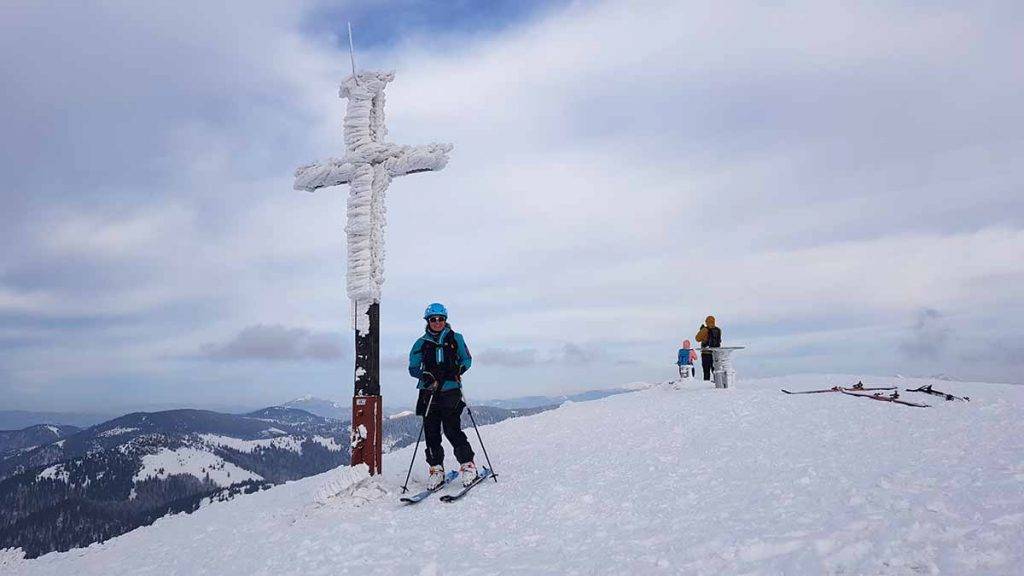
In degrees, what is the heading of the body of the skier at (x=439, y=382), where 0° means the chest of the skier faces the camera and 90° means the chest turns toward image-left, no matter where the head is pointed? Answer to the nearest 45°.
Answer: approximately 0°

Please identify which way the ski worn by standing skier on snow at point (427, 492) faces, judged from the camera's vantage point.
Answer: facing the viewer and to the left of the viewer

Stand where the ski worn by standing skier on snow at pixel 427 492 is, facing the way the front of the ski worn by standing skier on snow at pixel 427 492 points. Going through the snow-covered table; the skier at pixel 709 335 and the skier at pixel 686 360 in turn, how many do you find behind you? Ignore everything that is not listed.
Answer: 3

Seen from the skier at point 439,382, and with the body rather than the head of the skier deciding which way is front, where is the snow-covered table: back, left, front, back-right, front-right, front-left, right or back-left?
back-left

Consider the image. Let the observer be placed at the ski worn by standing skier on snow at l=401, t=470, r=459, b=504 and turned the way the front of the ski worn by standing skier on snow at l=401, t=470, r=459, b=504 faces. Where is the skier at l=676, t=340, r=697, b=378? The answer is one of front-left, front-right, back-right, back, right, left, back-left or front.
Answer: back

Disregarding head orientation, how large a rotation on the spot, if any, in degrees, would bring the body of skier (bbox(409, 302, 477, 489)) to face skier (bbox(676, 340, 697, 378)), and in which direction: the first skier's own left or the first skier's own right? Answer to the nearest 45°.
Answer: approximately 135° to the first skier's own left

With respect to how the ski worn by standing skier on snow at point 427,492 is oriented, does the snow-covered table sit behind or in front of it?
behind

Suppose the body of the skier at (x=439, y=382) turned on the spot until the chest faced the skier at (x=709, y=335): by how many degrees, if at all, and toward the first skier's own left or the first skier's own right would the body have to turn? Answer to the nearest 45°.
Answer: approximately 135° to the first skier's own left

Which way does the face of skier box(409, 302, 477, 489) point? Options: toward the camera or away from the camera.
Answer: toward the camera
